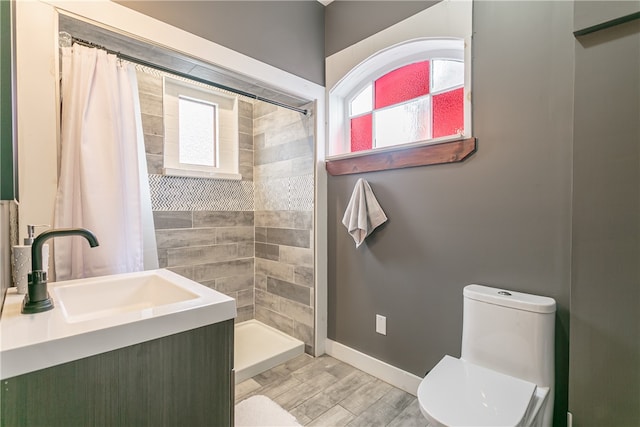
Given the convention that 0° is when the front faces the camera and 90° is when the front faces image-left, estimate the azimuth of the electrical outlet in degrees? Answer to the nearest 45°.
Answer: approximately 45°

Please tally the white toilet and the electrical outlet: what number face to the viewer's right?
0

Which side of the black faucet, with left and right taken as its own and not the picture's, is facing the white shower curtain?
left

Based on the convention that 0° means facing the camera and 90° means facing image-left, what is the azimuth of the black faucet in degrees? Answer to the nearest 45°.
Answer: approximately 270°

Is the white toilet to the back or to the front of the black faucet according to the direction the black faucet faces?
to the front

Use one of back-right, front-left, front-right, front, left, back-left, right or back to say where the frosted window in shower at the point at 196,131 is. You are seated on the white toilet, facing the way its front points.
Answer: front-right

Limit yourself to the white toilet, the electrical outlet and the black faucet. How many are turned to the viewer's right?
1

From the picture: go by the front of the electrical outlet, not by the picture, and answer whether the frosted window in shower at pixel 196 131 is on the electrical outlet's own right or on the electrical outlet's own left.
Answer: on the electrical outlet's own right
